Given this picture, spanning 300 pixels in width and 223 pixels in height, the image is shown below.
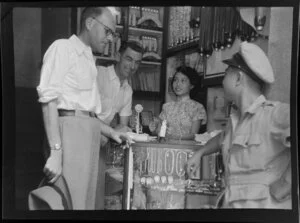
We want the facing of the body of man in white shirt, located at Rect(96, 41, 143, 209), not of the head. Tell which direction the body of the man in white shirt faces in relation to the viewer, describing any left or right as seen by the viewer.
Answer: facing the viewer and to the right of the viewer

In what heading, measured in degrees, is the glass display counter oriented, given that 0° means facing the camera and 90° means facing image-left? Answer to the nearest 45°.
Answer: approximately 0°

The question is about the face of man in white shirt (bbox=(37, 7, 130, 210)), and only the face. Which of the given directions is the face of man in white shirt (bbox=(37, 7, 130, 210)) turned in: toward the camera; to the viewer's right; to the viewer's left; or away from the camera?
to the viewer's right
